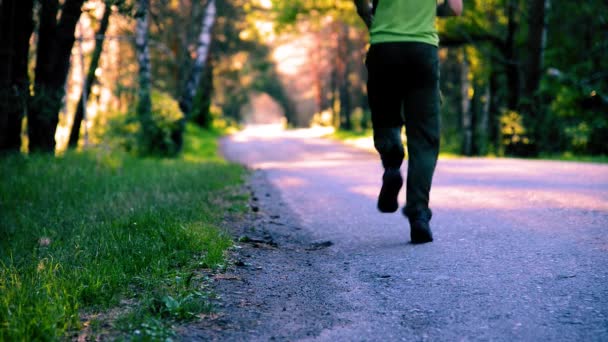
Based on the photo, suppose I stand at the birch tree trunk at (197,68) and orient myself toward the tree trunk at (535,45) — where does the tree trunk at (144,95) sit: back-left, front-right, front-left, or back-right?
back-right

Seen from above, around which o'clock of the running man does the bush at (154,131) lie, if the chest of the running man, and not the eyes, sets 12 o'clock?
The bush is roughly at 11 o'clock from the running man.

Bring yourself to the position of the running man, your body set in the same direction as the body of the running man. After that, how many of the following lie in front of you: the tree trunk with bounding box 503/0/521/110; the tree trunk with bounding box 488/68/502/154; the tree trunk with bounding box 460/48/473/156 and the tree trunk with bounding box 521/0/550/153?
4

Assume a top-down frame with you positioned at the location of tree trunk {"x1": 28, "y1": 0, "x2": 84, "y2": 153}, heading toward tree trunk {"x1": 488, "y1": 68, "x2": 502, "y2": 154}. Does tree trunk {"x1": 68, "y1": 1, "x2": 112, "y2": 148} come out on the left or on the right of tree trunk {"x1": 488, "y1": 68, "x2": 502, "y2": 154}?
left

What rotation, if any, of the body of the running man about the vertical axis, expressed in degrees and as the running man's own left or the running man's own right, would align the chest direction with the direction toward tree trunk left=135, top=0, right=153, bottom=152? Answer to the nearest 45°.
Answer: approximately 45° to the running man's own left

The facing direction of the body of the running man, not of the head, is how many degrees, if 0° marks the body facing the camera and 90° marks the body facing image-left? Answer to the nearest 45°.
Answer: approximately 180°

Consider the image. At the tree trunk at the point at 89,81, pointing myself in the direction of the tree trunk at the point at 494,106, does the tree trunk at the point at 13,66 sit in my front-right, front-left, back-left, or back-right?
back-right

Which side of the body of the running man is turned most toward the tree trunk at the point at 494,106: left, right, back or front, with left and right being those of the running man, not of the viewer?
front

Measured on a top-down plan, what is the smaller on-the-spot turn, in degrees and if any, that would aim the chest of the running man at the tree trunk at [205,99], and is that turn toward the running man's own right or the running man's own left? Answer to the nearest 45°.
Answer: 0° — they already face it

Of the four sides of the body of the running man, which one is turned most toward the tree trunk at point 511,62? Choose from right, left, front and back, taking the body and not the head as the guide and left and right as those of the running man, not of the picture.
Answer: front

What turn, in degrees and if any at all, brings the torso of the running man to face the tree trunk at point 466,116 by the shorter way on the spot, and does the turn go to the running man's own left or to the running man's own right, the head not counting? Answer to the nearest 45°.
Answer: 0° — they already face it
